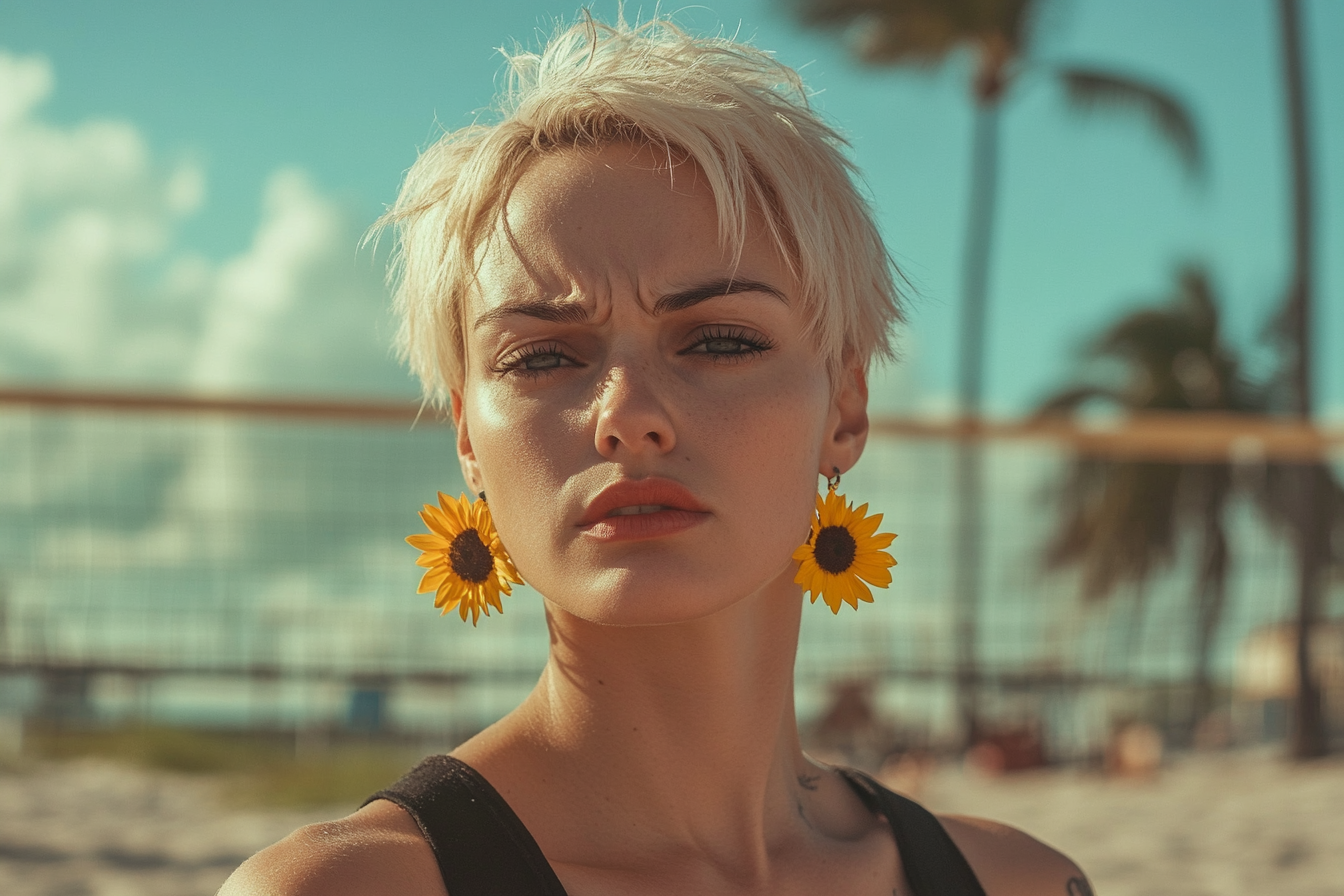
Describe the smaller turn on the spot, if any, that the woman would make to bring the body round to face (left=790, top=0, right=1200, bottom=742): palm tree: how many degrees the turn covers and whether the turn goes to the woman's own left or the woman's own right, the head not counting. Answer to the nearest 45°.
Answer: approximately 180°

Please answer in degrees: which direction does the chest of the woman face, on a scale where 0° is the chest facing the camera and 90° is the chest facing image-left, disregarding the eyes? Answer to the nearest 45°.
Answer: approximately 0°

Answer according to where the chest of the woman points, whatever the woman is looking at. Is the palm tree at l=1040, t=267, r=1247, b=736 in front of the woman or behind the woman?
behind

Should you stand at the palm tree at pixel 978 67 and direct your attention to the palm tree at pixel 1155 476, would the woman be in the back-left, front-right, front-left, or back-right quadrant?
back-right
